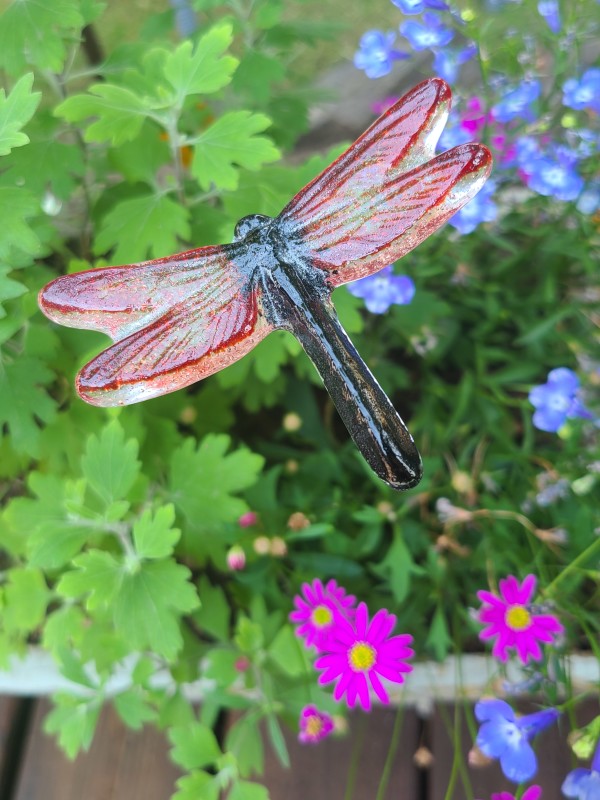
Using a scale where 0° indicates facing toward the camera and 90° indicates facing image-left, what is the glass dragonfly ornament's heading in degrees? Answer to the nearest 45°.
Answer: approximately 135°
